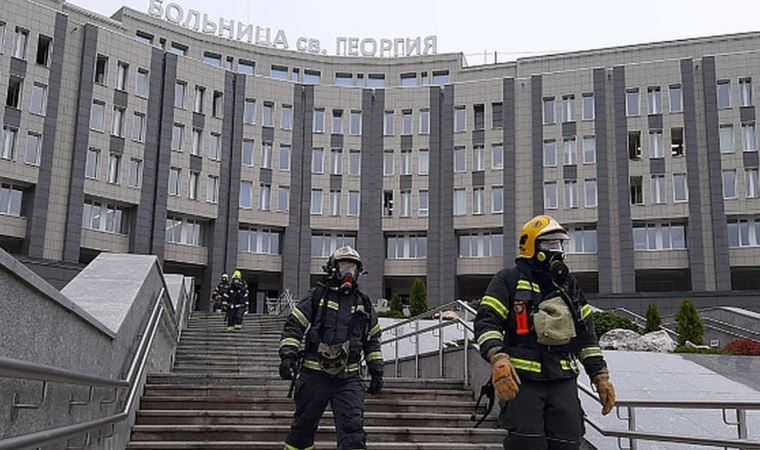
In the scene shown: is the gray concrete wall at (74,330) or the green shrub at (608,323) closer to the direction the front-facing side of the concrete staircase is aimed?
the gray concrete wall

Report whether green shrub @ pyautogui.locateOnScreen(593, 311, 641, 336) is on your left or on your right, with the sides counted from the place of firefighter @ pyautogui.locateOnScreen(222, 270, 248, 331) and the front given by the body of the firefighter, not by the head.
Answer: on your left

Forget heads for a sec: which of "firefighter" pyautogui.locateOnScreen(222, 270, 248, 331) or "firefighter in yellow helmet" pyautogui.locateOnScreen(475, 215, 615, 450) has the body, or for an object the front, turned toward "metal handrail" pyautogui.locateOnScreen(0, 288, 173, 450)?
the firefighter

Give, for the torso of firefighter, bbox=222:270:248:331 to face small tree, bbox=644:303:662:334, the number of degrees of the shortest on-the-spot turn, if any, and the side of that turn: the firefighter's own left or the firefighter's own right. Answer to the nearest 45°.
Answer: approximately 90° to the firefighter's own left

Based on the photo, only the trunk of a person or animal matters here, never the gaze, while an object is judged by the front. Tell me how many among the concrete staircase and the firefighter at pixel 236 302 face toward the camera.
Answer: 2

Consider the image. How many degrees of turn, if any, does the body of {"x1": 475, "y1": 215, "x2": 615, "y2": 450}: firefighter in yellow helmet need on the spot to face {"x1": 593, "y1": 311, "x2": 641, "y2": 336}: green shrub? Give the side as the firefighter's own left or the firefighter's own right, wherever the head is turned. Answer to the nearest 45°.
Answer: approximately 135° to the firefighter's own left

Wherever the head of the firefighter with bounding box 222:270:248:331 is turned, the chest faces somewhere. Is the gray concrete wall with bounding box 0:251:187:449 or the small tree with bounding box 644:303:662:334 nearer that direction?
the gray concrete wall

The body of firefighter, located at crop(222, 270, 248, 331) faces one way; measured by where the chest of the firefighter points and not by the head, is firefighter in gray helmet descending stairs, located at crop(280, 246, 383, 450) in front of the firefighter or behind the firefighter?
in front

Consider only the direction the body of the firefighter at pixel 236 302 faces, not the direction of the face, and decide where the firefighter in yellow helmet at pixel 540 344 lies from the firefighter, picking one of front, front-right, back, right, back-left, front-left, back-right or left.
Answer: front

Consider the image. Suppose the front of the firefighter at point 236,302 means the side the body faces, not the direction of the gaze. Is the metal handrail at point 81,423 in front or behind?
in front

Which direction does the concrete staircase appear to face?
toward the camera

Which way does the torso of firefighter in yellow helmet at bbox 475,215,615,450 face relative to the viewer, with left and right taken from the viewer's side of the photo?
facing the viewer and to the right of the viewer
